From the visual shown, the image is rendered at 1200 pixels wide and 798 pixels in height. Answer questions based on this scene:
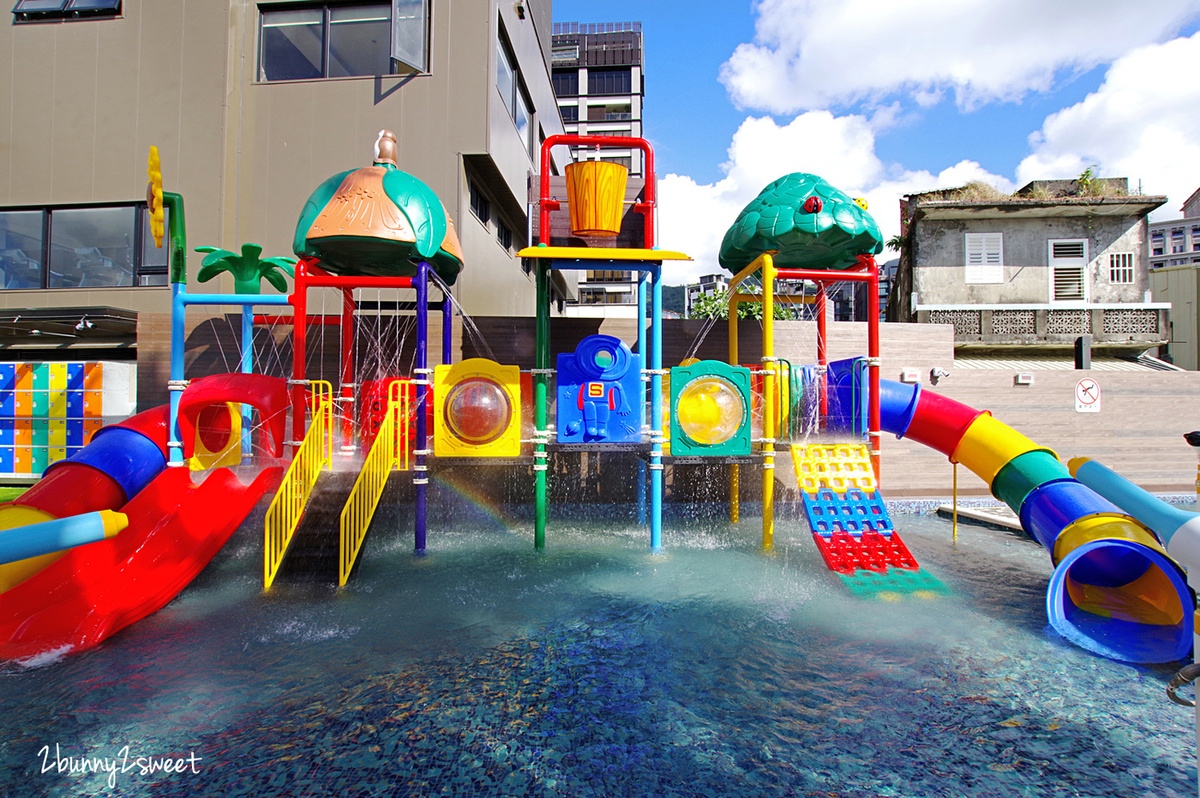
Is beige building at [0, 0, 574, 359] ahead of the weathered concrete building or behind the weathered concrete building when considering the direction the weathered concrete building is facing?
ahead

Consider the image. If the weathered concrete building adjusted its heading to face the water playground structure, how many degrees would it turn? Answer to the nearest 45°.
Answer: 0° — it already faces it

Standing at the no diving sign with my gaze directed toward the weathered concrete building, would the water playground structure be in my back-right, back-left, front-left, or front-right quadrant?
back-left

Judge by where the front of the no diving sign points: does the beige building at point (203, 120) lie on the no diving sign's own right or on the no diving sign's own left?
on the no diving sign's own right

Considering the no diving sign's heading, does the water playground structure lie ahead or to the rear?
ahead

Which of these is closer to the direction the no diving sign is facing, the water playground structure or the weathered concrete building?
the water playground structure

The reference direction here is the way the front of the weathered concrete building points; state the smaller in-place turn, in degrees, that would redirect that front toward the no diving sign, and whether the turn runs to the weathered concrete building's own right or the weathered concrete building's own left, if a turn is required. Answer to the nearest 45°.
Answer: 0° — it already faces it

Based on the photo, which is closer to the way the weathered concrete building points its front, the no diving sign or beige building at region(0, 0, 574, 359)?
the no diving sign

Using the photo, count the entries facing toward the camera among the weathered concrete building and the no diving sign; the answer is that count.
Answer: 2

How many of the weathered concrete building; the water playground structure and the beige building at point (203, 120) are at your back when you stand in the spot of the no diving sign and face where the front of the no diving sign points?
1

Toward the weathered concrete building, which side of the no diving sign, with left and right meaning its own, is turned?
back
